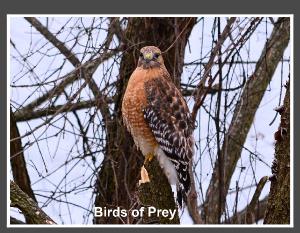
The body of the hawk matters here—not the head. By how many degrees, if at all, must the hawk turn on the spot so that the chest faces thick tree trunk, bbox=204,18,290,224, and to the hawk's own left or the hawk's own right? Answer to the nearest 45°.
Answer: approximately 180°

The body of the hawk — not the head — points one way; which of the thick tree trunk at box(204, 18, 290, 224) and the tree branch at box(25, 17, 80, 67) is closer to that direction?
the tree branch

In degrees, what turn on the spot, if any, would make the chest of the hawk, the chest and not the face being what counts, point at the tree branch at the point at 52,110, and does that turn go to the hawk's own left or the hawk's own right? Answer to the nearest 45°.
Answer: approximately 90° to the hawk's own right

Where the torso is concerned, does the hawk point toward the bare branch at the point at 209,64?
no

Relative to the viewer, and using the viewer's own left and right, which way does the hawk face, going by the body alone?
facing the viewer and to the left of the viewer

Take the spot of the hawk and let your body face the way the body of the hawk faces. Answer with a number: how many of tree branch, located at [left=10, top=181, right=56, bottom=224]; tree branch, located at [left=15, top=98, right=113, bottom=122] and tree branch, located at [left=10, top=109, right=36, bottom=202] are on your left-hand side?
0

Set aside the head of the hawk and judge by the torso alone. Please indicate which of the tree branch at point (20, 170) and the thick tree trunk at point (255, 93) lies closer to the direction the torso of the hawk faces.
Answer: the tree branch

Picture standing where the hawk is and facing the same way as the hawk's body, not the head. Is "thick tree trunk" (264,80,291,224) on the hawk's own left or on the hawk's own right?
on the hawk's own left

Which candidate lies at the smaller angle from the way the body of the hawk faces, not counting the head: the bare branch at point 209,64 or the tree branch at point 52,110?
the tree branch

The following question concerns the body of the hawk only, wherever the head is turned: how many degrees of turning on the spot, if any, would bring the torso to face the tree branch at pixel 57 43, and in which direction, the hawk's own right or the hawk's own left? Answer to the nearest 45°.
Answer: approximately 90° to the hawk's own right

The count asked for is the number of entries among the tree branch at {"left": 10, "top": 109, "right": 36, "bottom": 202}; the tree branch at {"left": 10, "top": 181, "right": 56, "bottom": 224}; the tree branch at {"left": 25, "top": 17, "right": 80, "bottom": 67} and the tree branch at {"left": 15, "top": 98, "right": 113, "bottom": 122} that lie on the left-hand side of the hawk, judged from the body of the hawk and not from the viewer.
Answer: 0

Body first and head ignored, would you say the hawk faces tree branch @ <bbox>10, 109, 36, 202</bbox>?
no

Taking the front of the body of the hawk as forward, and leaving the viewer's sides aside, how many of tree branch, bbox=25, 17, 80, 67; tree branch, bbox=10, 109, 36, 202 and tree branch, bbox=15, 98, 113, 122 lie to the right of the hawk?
3
